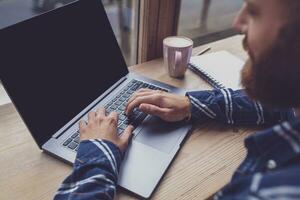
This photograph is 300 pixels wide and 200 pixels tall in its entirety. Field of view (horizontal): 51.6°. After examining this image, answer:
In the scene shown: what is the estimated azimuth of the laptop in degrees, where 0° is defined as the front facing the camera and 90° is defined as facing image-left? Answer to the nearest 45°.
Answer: approximately 315°

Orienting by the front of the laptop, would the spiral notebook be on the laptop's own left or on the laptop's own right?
on the laptop's own left

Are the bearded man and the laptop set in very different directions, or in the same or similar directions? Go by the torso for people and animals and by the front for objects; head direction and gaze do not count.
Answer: very different directions

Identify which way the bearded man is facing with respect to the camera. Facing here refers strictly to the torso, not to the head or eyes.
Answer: to the viewer's left

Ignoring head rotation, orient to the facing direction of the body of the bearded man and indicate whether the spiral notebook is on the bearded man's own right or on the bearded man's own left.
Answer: on the bearded man's own right

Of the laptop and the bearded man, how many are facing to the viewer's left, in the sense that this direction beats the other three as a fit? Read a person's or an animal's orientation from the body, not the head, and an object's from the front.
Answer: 1

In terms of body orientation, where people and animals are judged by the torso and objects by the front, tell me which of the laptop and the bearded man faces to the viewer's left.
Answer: the bearded man
